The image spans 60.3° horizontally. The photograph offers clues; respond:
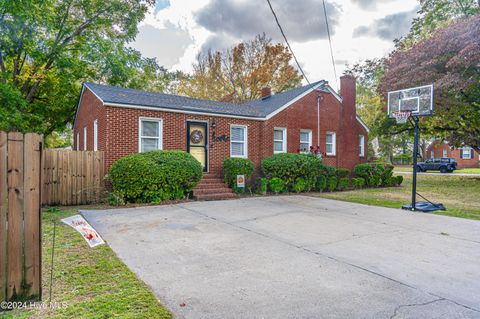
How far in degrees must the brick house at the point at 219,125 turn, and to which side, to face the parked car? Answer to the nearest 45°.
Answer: approximately 90° to its left

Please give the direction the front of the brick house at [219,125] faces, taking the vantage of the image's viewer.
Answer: facing the viewer and to the right of the viewer

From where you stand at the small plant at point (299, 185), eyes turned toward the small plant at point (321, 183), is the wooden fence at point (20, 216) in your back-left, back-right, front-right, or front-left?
back-right

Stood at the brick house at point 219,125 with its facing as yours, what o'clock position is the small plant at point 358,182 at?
The small plant is roughly at 10 o'clock from the brick house.

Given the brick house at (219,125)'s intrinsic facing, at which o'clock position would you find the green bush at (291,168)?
The green bush is roughly at 11 o'clock from the brick house.

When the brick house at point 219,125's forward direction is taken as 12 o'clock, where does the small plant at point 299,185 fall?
The small plant is roughly at 11 o'clock from the brick house.

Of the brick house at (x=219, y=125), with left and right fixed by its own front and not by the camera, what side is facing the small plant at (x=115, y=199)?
right

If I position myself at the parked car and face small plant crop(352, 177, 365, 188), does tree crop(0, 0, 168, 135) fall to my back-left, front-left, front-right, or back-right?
front-right

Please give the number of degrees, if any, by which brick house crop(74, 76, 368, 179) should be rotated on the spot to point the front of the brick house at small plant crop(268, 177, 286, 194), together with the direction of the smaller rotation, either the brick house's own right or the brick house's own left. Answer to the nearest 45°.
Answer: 0° — it already faces it

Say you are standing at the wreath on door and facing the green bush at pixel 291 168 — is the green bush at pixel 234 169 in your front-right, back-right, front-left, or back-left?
front-right

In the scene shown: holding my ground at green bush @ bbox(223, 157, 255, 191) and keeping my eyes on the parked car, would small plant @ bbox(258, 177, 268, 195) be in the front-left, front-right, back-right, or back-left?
front-right

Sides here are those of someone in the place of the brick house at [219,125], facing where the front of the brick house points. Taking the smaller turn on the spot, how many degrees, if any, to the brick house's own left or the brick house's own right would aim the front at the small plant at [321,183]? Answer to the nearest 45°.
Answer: approximately 45° to the brick house's own left
